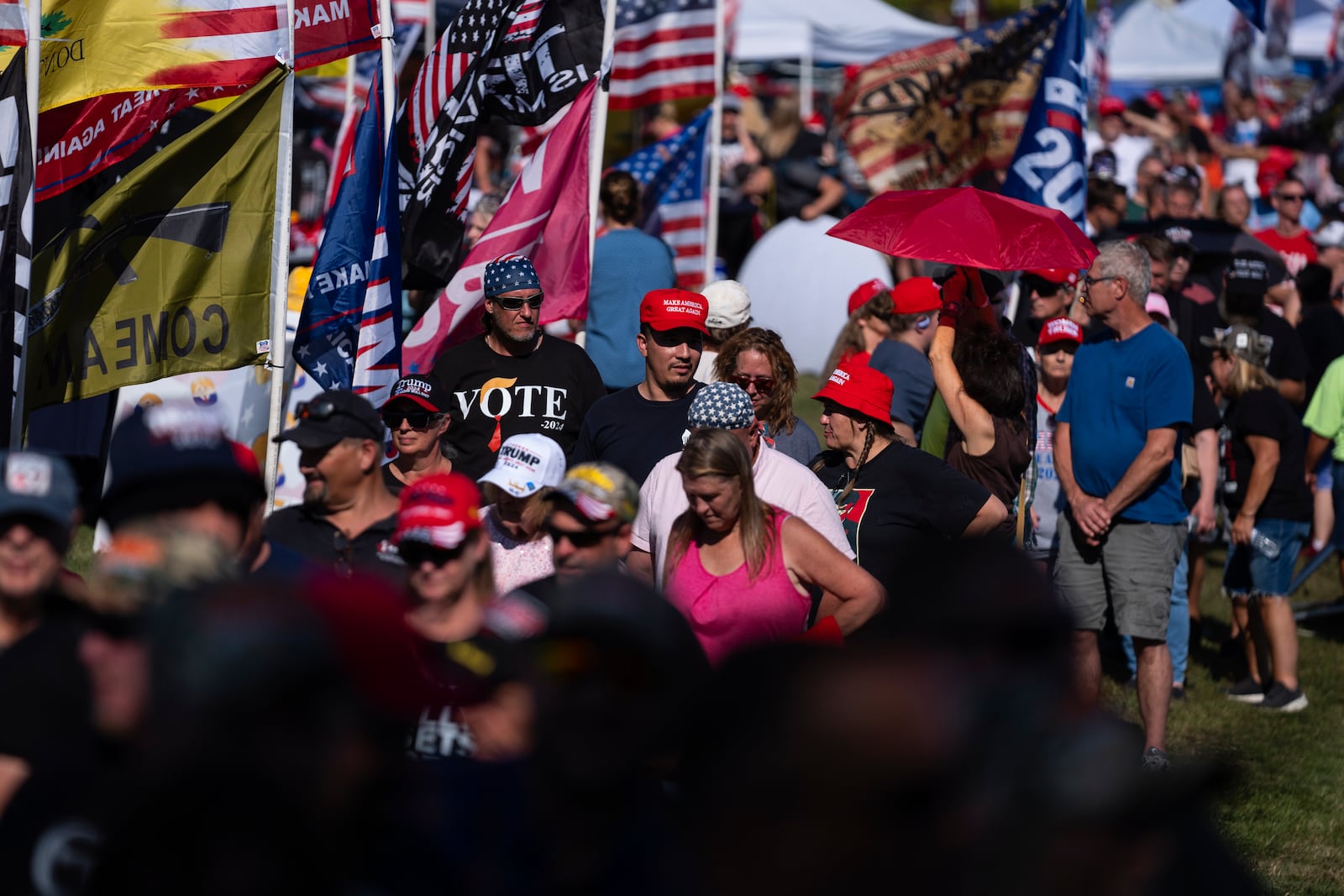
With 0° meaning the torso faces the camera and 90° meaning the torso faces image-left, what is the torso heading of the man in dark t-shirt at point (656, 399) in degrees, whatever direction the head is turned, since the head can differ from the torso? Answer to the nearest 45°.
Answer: approximately 315°

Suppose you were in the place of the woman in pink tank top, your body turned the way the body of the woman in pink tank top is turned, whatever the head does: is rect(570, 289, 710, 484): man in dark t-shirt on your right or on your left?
on your right

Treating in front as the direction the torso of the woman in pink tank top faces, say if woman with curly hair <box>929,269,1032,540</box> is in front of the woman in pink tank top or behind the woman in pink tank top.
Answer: behind

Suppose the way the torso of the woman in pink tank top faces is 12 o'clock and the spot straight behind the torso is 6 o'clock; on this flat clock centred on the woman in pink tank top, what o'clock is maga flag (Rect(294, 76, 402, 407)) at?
The maga flag is roughly at 3 o'clock from the woman in pink tank top.

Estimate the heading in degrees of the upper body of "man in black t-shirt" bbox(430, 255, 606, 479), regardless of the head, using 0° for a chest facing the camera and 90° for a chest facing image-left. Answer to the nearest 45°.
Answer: approximately 0°

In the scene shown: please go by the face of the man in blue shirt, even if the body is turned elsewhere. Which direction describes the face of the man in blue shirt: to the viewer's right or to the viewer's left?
to the viewer's left

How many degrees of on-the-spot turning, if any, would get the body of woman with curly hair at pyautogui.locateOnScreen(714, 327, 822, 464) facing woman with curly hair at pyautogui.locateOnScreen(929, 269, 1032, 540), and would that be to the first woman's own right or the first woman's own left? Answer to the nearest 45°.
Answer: approximately 135° to the first woman's own left

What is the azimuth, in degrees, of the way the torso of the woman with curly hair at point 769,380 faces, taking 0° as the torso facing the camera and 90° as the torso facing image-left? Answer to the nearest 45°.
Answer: approximately 45°

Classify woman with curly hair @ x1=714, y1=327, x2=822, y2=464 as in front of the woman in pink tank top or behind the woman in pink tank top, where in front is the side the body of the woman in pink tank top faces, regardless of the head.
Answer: behind

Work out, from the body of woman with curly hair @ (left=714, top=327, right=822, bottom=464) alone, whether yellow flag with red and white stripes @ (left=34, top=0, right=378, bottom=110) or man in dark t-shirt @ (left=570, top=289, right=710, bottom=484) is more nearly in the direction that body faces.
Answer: the man in dark t-shirt
